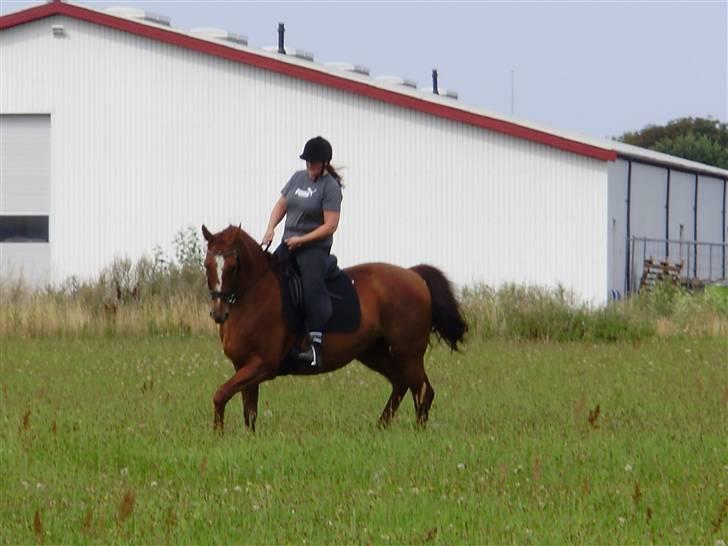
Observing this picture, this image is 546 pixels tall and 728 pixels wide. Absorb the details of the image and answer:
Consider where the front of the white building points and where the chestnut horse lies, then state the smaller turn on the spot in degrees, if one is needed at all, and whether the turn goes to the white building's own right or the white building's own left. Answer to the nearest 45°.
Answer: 0° — it already faces it

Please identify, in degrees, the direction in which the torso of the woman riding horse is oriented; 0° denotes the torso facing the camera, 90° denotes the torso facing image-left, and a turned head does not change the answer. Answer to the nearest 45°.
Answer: approximately 45°

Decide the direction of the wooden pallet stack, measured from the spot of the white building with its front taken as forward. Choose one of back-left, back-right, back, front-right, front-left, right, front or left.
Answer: left

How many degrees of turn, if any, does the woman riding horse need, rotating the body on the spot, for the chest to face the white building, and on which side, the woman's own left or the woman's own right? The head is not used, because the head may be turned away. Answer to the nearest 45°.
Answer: approximately 135° to the woman's own right

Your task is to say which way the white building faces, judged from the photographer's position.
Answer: facing the viewer

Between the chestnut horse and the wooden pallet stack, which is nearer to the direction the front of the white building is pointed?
the chestnut horse

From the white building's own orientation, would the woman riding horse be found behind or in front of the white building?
in front

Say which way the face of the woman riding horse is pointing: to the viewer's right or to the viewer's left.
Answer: to the viewer's left
